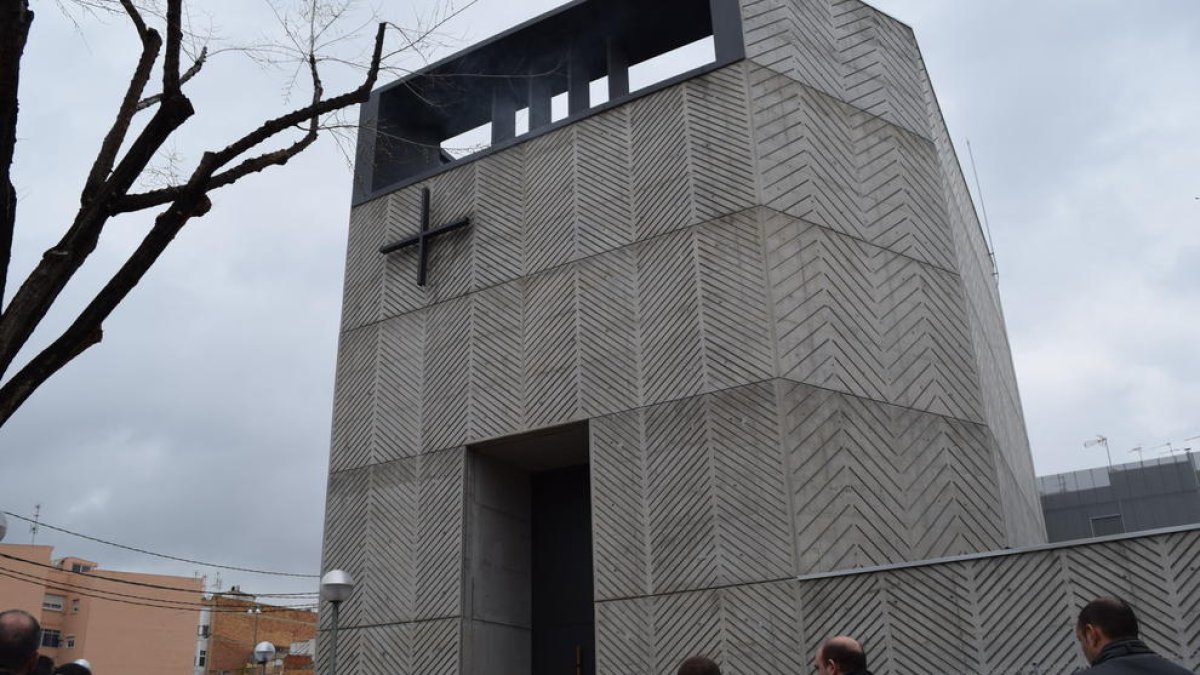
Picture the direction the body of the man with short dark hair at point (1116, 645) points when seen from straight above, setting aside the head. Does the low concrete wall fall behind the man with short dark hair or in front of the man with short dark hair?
in front

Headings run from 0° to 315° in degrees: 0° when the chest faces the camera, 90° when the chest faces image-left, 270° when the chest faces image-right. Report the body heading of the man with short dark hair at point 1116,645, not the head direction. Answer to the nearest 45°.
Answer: approximately 135°
